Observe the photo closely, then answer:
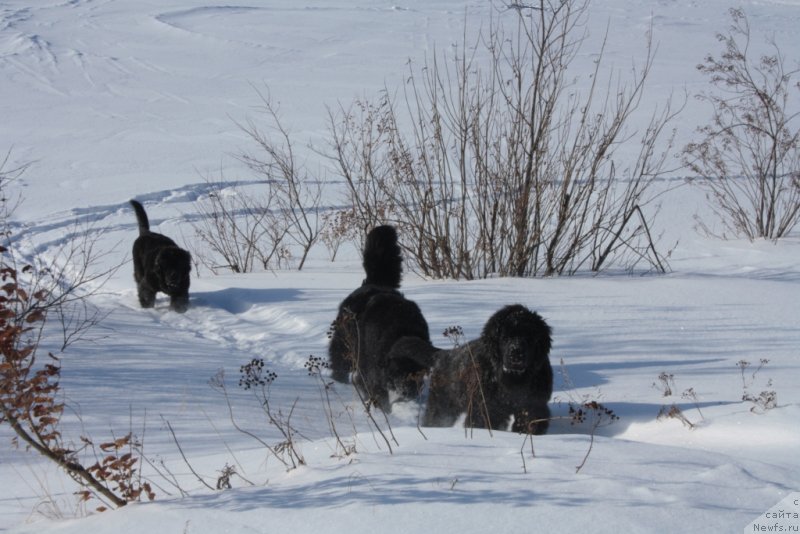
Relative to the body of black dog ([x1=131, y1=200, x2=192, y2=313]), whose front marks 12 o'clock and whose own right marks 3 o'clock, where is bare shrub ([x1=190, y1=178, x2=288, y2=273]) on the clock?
The bare shrub is roughly at 8 o'clock from the black dog.

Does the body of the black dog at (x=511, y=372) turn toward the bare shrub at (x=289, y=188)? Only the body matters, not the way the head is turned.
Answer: no

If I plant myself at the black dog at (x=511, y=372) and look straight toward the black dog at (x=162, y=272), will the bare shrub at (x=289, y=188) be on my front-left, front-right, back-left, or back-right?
front-right

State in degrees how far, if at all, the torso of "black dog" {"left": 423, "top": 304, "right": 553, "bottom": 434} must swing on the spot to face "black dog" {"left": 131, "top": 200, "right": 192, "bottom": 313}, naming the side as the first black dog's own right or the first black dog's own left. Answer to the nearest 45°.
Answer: approximately 180°

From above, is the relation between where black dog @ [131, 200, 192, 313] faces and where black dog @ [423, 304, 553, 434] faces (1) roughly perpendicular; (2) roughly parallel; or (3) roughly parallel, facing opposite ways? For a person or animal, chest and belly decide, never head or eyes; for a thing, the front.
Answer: roughly parallel

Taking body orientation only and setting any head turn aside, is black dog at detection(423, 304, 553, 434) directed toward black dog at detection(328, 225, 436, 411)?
no

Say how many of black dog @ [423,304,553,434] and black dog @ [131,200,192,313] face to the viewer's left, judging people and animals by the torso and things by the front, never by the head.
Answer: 0

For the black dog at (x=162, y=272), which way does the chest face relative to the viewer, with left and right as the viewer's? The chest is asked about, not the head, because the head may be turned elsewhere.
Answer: facing the viewer and to the right of the viewer
